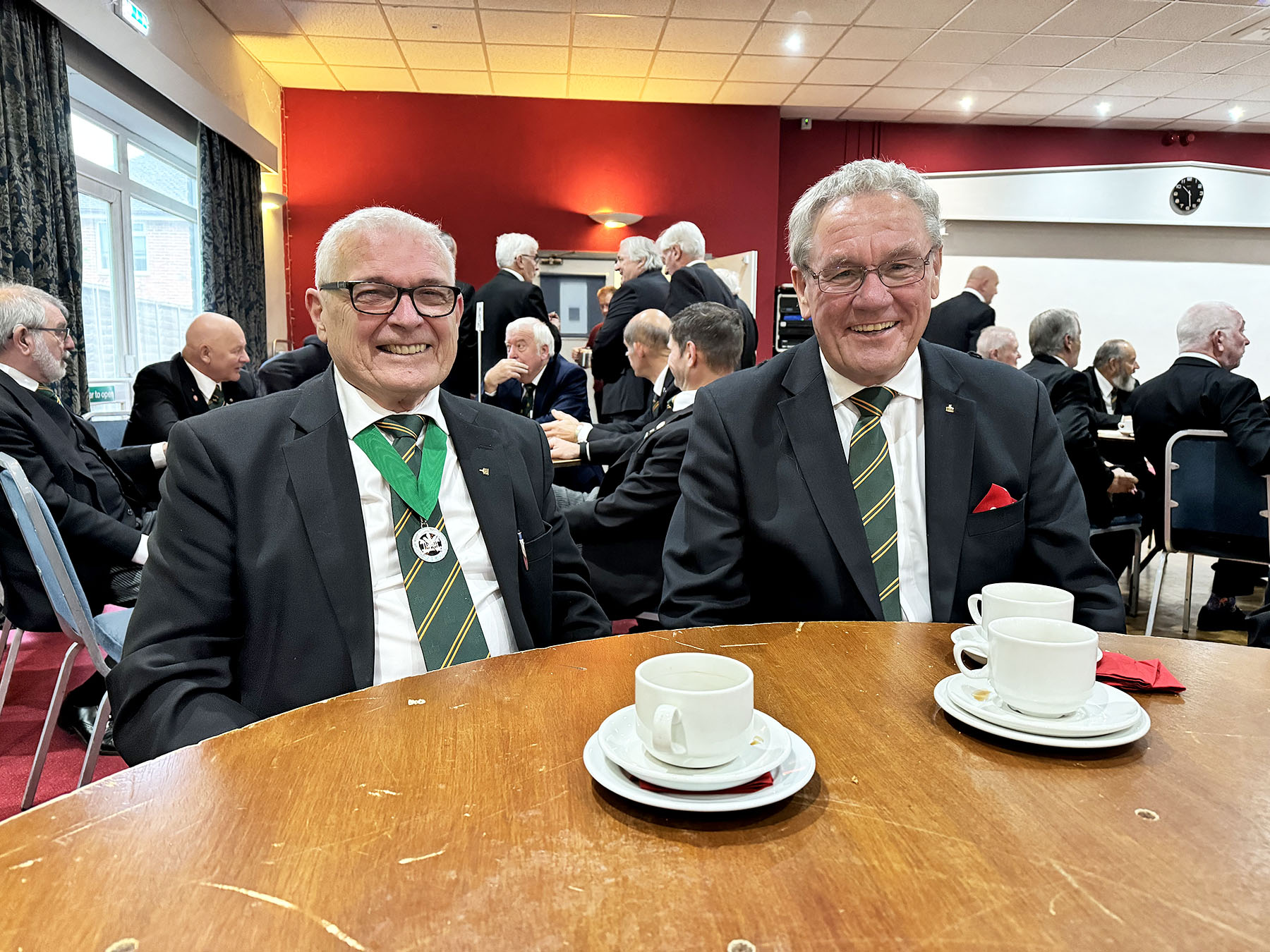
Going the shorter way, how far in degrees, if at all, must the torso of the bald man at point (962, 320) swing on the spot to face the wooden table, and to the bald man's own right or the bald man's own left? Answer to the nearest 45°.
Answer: approximately 135° to the bald man's own right

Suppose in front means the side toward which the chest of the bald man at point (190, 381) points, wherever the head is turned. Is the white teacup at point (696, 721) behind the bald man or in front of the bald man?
in front

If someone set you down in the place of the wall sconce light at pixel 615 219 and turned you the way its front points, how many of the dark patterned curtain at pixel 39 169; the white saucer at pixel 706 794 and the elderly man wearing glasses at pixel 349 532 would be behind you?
0

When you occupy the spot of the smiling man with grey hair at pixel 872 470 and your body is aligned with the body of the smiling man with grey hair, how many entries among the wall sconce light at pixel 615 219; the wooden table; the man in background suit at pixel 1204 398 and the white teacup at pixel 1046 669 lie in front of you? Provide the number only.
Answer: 2

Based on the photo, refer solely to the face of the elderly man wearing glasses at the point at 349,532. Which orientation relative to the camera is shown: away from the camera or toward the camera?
toward the camera

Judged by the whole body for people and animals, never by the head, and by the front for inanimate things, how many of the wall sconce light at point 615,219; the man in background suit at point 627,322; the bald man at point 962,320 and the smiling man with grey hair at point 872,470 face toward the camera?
2

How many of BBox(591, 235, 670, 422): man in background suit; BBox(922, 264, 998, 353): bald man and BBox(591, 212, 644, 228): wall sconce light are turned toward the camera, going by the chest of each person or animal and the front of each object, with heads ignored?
1

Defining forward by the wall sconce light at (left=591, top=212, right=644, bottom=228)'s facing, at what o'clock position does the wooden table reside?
The wooden table is roughly at 12 o'clock from the wall sconce light.

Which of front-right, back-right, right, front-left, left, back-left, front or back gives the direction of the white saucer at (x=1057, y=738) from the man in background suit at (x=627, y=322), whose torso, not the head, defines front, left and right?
back-left

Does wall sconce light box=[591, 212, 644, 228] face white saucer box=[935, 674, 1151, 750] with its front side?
yes

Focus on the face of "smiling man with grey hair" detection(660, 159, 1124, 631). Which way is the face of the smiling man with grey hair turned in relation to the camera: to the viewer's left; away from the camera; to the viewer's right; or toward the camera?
toward the camera

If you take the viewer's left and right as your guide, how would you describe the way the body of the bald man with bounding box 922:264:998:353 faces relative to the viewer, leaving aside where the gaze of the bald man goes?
facing away from the viewer and to the right of the viewer

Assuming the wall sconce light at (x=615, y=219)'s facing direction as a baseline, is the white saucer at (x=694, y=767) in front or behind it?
in front

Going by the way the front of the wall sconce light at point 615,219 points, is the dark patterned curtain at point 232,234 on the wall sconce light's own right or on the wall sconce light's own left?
on the wall sconce light's own right

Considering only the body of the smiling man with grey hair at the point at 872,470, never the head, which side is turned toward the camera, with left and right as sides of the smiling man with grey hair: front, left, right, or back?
front

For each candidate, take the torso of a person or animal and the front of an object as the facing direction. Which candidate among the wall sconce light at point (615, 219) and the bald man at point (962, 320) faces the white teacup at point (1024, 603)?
the wall sconce light

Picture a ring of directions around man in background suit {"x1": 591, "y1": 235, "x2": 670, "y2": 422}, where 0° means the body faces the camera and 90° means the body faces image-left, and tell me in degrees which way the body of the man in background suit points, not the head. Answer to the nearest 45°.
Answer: approximately 135°
